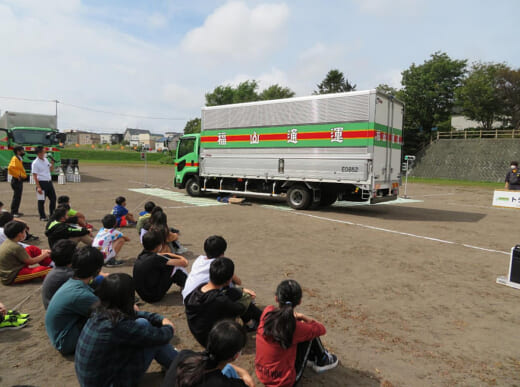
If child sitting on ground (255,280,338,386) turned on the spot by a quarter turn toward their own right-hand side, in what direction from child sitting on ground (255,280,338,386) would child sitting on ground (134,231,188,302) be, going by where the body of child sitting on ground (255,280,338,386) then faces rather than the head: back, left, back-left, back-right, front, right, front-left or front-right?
back

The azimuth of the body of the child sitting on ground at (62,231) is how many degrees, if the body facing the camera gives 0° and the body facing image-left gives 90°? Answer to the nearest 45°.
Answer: approximately 225°

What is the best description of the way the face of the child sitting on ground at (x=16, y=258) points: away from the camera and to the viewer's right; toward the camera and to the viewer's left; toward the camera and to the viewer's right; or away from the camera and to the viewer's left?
away from the camera and to the viewer's right

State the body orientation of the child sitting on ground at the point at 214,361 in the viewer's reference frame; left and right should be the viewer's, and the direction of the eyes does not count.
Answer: facing away from the viewer and to the right of the viewer

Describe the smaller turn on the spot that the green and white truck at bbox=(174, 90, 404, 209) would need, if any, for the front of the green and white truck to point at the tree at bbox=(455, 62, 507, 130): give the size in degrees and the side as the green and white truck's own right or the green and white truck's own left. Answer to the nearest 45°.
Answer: approximately 90° to the green and white truck's own right

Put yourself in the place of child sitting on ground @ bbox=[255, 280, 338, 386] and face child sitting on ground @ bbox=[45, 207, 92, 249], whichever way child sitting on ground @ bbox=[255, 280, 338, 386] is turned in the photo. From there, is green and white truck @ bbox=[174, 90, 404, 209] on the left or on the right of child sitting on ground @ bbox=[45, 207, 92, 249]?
right

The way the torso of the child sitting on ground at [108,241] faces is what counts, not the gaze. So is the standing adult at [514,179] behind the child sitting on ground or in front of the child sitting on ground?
in front

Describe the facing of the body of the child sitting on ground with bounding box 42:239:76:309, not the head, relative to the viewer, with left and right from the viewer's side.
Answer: facing away from the viewer and to the right of the viewer

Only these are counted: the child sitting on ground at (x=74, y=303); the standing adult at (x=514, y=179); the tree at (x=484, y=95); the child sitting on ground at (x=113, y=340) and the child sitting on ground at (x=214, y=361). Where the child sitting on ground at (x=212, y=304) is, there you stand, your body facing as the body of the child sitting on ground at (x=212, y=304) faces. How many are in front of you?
2

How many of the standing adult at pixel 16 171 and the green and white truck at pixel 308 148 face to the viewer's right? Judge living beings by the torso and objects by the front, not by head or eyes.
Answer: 1

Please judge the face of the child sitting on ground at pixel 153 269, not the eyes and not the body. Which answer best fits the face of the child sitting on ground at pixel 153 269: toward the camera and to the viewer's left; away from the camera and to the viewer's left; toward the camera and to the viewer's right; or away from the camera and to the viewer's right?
away from the camera and to the viewer's right

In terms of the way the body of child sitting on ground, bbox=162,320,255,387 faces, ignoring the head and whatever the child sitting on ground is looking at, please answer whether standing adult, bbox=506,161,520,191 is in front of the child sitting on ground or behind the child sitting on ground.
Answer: in front
